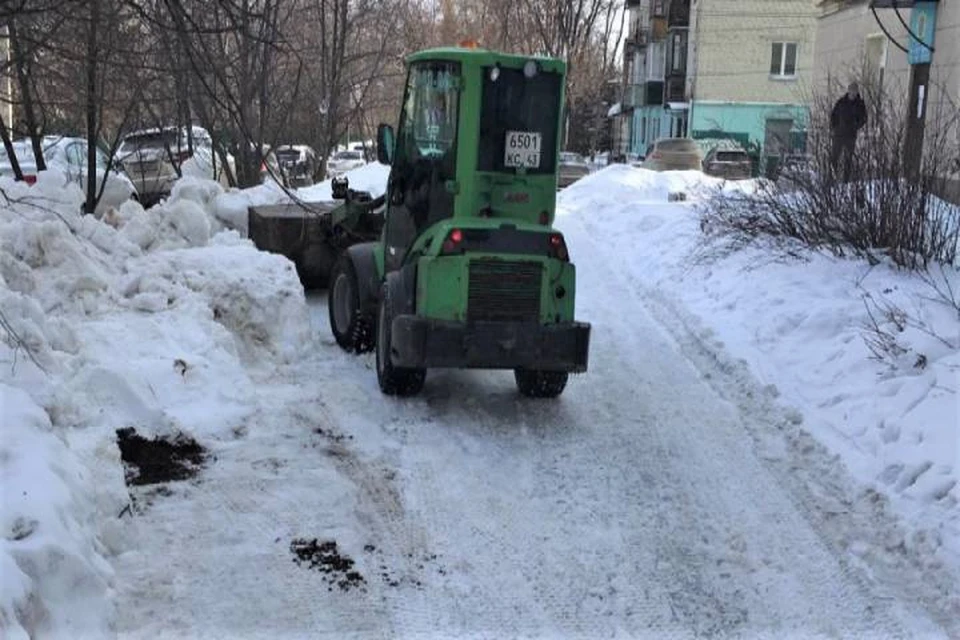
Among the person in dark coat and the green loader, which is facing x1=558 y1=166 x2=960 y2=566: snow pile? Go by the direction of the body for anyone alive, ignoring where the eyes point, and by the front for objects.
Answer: the person in dark coat

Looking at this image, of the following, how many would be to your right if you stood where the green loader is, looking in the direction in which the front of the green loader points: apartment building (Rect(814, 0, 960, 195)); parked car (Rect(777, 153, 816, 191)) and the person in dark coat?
3

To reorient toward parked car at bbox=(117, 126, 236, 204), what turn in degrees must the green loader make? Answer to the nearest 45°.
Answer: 0° — it already faces it

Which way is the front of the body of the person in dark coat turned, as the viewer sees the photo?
toward the camera

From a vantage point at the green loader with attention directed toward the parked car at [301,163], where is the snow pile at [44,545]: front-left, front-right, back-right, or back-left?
back-left

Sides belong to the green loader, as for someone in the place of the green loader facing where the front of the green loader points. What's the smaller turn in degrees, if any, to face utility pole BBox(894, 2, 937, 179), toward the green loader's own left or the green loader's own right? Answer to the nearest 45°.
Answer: approximately 90° to the green loader's own right

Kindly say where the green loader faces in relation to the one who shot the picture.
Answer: facing away from the viewer and to the left of the viewer

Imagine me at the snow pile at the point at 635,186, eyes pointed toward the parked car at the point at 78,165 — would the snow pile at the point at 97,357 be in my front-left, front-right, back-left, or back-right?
front-left

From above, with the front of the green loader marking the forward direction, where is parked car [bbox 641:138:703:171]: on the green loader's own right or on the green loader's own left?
on the green loader's own right

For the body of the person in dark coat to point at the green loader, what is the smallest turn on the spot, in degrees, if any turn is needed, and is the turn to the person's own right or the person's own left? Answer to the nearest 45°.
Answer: approximately 45° to the person's own right

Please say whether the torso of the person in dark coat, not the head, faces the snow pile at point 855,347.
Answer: yes

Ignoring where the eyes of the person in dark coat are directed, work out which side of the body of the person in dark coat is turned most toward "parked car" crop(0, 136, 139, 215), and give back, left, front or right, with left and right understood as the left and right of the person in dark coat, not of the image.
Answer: right

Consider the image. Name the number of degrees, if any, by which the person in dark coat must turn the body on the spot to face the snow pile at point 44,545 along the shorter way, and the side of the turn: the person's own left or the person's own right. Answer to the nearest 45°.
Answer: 0° — they already face it
